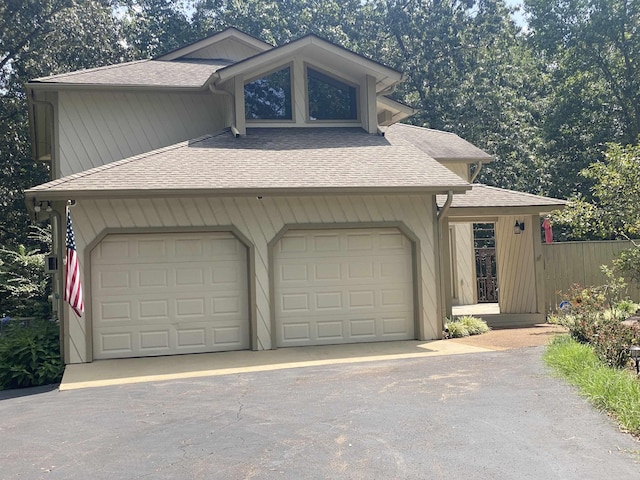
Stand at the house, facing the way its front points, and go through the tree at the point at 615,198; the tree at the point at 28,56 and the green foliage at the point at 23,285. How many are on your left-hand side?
1

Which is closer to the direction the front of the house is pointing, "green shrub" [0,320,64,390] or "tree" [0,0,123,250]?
the green shrub

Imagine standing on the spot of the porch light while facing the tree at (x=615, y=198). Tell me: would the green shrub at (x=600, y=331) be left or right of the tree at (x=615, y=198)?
right

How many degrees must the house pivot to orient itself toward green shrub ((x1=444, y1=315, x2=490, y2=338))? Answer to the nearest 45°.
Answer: approximately 90° to its left

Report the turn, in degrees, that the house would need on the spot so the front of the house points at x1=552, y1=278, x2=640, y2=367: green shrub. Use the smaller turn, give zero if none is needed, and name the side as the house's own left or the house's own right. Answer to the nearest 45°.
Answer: approximately 45° to the house's own left

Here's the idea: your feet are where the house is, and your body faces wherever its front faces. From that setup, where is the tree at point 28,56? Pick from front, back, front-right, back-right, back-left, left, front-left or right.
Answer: back-right

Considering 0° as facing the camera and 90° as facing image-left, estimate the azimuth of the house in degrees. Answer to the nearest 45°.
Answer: approximately 0°

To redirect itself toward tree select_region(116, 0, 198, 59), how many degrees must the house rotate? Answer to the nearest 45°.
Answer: approximately 180°
